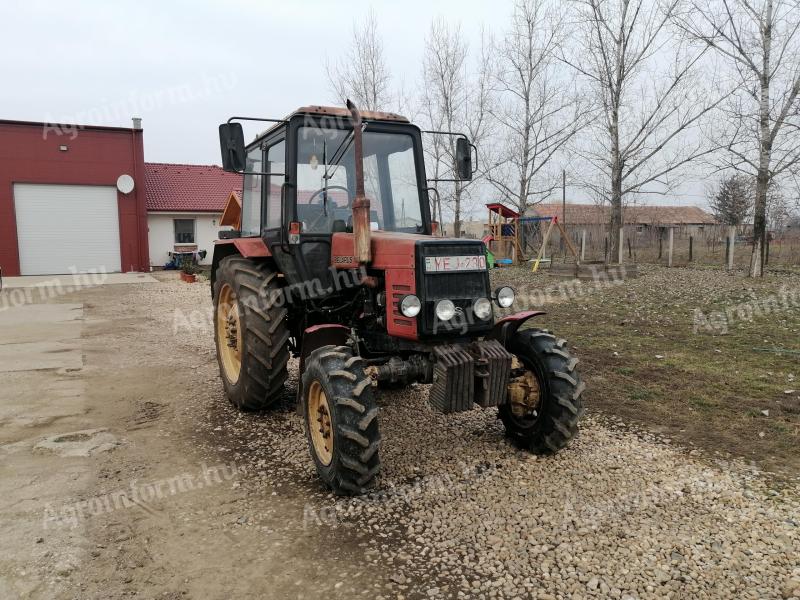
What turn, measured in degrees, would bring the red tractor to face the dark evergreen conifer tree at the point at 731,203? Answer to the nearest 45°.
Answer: approximately 90° to its left

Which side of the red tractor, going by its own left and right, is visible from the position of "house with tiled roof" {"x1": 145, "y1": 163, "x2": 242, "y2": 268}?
back

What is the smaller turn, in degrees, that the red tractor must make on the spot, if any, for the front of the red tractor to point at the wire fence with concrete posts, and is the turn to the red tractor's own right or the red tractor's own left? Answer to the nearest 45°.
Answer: approximately 90° to the red tractor's own left

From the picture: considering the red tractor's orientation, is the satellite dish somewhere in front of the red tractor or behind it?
behind

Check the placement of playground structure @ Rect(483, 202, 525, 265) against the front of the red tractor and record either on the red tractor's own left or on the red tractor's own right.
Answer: on the red tractor's own left

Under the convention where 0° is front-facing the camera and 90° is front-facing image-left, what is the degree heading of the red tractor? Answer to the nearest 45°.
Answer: approximately 315°
